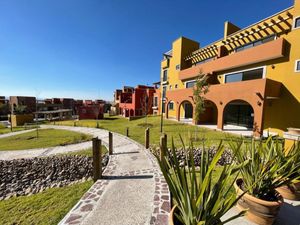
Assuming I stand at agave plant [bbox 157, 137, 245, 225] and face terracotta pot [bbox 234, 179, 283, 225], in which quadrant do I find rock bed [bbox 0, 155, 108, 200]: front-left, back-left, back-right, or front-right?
back-left

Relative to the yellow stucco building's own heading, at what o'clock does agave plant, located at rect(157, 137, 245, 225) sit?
The agave plant is roughly at 11 o'clock from the yellow stucco building.

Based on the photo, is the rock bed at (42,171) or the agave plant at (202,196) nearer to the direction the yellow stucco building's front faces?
the rock bed

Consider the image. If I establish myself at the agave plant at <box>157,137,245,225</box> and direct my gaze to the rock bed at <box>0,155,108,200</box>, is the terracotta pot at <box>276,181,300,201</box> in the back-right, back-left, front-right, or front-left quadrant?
back-right

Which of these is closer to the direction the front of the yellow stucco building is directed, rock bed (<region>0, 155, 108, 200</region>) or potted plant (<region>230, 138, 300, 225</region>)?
the rock bed

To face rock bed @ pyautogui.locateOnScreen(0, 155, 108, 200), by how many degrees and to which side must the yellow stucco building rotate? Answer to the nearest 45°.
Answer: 0° — it already faces it

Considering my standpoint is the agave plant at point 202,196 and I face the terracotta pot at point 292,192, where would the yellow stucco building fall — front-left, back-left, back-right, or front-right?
front-left

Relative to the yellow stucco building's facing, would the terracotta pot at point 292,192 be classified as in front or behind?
in front

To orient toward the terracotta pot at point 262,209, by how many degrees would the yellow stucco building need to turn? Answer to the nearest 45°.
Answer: approximately 45° to its left

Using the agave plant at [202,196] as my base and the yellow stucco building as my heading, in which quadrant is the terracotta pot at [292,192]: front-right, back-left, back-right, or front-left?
front-right

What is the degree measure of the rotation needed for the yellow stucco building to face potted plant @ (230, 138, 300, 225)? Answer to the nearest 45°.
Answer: approximately 45° to its left
